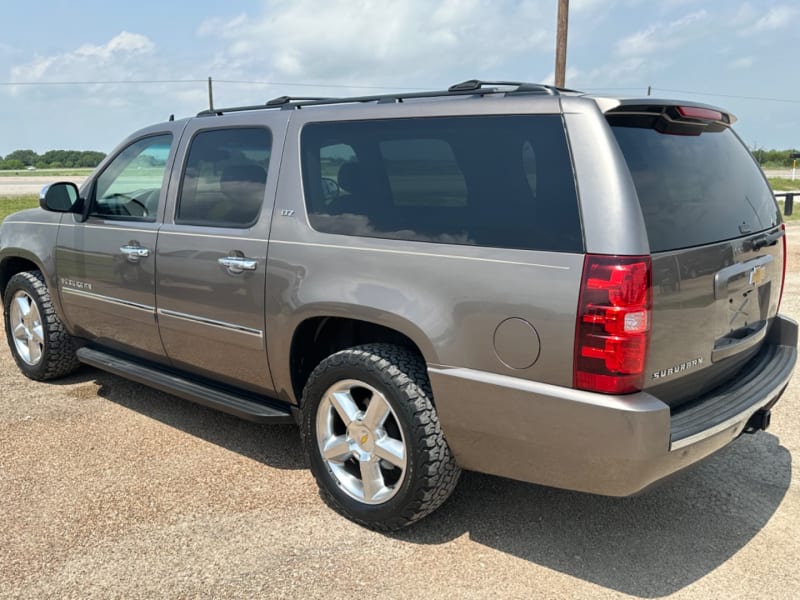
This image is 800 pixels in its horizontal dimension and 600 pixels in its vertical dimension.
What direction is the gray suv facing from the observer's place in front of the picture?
facing away from the viewer and to the left of the viewer

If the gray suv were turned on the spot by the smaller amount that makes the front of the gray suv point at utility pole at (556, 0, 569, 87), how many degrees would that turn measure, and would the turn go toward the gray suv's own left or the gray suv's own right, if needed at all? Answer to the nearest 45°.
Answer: approximately 45° to the gray suv's own right
